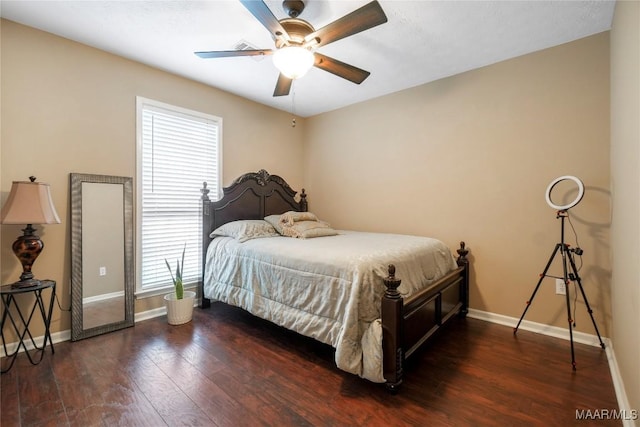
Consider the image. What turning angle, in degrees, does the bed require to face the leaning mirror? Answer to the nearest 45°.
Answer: approximately 135° to its right

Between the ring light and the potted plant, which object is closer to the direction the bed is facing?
the ring light

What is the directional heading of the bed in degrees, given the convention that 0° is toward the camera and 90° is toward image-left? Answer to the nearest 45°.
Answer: approximately 315°

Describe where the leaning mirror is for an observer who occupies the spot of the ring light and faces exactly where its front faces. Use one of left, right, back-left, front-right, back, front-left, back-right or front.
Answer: front-right

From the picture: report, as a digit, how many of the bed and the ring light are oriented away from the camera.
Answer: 0

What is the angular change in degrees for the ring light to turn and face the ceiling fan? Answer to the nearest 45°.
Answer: approximately 45° to its right

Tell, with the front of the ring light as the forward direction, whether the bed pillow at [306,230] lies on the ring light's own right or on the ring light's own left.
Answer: on the ring light's own right

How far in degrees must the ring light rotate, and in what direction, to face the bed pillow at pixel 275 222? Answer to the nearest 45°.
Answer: approximately 90° to its right

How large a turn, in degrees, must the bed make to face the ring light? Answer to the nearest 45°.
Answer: approximately 45° to its left

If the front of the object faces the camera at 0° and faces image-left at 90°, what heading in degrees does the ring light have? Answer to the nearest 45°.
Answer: approximately 0°

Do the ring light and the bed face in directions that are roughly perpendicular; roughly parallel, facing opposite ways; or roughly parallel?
roughly perpendicular

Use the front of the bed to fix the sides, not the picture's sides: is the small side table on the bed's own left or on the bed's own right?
on the bed's own right
